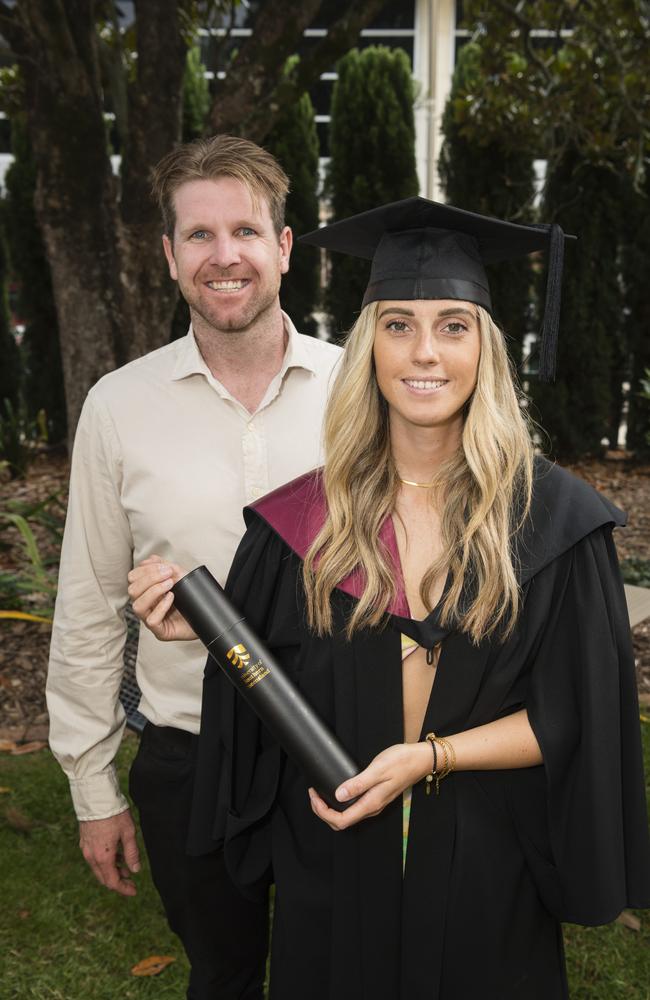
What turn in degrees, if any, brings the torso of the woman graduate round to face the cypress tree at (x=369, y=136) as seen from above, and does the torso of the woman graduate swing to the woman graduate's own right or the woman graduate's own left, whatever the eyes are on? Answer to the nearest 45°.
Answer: approximately 180°

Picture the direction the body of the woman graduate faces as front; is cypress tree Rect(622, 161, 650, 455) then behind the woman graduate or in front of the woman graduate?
behind

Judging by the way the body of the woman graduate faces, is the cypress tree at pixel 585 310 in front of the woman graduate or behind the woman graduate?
behind

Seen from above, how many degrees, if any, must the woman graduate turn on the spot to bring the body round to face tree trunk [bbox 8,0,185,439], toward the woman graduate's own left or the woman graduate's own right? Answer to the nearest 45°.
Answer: approximately 135° to the woman graduate's own right

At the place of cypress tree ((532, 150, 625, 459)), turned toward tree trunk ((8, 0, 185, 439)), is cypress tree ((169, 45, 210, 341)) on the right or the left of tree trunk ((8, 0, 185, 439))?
right

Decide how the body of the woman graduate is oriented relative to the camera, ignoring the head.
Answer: toward the camera

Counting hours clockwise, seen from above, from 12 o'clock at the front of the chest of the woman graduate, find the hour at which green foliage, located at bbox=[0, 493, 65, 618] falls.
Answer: The green foliage is roughly at 5 o'clock from the woman graduate.
